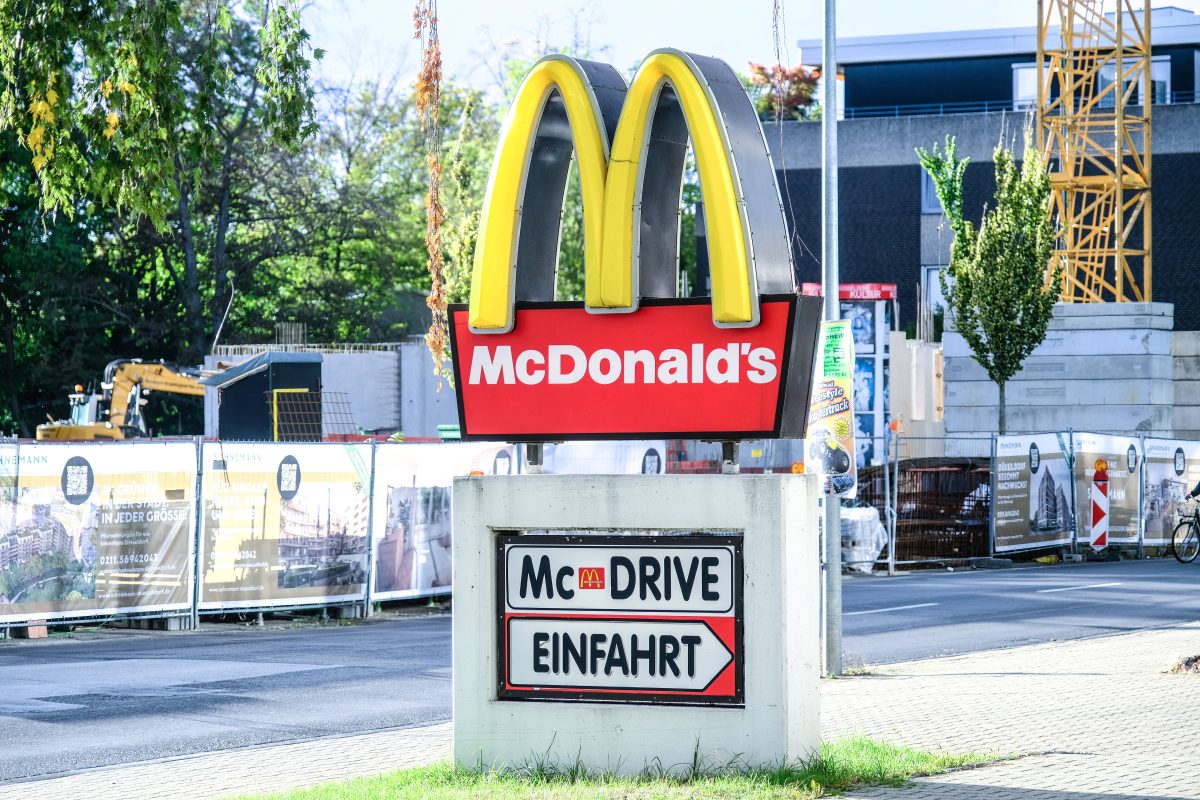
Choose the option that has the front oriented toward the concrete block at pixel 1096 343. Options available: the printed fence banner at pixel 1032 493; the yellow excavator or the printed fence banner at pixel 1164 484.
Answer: the yellow excavator

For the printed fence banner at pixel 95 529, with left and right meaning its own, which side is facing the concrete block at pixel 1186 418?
left

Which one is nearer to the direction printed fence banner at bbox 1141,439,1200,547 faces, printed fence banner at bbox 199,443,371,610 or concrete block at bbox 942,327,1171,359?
the printed fence banner

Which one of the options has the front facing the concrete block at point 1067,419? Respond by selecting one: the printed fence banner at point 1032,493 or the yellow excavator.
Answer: the yellow excavator

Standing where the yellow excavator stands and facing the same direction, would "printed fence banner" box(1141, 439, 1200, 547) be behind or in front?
in front

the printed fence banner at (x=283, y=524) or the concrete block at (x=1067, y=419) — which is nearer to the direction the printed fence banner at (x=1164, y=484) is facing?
the printed fence banner

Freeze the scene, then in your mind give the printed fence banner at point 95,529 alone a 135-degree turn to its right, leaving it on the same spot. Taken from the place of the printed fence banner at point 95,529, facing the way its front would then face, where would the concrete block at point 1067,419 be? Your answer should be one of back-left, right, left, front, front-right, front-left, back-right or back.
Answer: back-right

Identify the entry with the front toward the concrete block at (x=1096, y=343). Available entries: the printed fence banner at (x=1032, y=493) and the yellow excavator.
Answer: the yellow excavator

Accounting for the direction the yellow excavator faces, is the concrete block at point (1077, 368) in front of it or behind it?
in front

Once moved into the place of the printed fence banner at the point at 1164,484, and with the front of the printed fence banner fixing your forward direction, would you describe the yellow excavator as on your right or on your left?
on your right

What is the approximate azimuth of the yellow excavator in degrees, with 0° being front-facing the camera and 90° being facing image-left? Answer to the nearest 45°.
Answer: approximately 270°

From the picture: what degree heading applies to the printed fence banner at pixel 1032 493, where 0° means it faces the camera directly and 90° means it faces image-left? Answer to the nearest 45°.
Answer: approximately 315°
